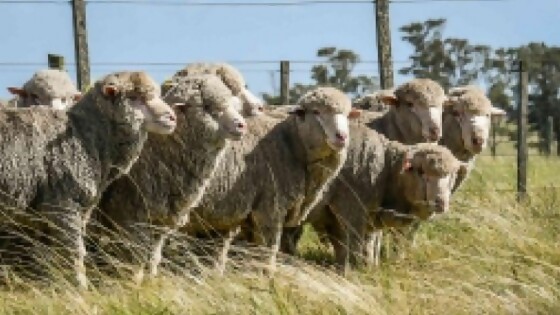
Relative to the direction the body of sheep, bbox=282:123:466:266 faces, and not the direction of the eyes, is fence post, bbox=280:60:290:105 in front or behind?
behind

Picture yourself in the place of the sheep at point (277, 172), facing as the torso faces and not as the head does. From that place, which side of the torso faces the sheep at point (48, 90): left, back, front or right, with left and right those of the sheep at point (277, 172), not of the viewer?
back

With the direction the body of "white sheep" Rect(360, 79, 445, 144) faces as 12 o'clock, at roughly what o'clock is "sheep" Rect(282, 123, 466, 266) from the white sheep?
The sheep is roughly at 2 o'clock from the white sheep.

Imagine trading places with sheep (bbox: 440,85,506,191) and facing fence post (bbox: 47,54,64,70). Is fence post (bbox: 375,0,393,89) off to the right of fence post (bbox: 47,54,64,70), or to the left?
right

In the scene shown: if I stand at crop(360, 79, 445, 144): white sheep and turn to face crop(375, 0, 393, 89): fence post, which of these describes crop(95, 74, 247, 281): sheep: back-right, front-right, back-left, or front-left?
back-left

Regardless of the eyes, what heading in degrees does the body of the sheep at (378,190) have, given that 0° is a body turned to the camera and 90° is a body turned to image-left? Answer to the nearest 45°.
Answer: approximately 315°

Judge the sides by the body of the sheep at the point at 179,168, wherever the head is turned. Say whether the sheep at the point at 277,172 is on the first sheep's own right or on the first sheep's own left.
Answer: on the first sheep's own left

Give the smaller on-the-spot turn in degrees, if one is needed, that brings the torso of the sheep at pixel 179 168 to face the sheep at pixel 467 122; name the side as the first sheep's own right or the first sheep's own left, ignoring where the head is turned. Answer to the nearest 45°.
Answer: approximately 90° to the first sheep's own left

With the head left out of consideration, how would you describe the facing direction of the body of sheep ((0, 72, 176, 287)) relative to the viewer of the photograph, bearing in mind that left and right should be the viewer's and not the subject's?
facing to the right of the viewer
